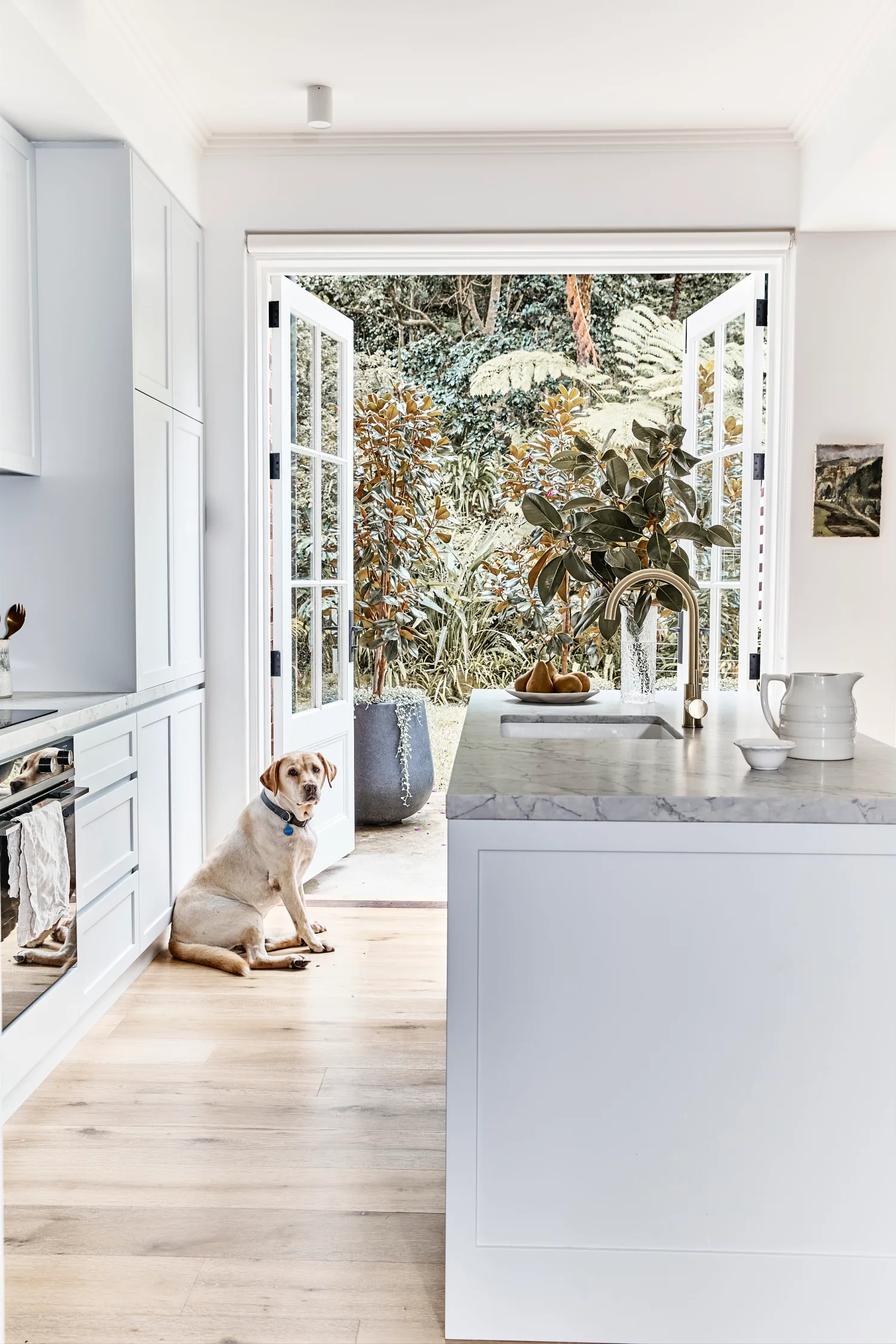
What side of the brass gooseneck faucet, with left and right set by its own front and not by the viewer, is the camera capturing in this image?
left

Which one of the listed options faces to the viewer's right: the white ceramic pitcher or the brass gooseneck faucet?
the white ceramic pitcher

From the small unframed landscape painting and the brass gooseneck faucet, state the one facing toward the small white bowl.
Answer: the small unframed landscape painting

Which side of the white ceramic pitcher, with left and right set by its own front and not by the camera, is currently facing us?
right

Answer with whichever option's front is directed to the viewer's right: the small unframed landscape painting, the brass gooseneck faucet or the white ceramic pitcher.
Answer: the white ceramic pitcher

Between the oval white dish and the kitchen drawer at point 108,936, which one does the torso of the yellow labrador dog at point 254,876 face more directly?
the oval white dish

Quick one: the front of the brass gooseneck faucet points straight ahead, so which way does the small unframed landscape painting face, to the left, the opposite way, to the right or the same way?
to the left

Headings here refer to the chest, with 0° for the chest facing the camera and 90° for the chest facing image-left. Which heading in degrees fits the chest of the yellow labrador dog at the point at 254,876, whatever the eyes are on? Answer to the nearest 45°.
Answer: approximately 270°

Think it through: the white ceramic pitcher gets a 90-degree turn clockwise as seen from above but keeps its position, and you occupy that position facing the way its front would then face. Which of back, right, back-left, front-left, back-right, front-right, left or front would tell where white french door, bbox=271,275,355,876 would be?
back-right
